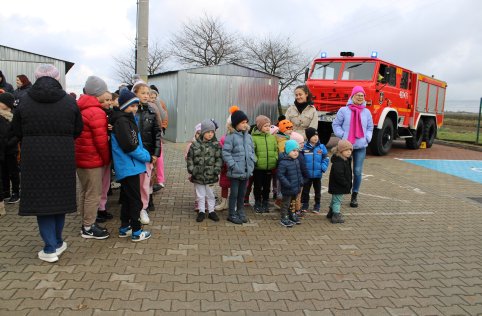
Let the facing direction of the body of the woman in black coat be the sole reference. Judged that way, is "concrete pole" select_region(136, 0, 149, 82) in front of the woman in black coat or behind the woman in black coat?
in front

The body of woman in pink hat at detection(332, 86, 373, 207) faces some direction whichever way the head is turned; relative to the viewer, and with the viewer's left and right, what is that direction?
facing the viewer

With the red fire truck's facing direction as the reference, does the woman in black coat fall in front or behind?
in front

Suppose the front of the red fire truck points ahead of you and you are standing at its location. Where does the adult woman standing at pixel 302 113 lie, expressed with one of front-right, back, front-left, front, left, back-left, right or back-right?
front-left

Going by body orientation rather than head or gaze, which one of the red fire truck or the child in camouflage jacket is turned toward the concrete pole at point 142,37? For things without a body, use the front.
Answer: the red fire truck

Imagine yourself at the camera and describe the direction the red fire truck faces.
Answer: facing the viewer and to the left of the viewer

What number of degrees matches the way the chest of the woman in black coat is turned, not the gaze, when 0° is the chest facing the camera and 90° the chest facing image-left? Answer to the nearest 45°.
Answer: approximately 180°

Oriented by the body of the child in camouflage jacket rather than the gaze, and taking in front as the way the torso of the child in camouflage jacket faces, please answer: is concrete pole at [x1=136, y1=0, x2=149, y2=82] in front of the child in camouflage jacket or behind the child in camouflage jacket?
behind

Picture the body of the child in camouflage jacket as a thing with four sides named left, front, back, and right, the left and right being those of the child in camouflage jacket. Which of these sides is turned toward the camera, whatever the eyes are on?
front

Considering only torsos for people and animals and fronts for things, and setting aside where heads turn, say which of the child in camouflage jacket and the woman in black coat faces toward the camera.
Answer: the child in camouflage jacket

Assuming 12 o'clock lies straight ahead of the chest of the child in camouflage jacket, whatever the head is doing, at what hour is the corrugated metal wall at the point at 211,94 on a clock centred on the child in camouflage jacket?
The corrugated metal wall is roughly at 6 o'clock from the child in camouflage jacket.

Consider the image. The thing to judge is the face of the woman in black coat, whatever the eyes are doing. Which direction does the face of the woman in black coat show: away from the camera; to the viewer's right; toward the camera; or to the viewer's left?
away from the camera

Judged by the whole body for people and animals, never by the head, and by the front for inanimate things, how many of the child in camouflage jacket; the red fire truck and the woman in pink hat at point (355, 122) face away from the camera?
0

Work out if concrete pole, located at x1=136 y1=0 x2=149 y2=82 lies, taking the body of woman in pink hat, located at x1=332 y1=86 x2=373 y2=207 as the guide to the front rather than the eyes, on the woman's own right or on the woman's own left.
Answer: on the woman's own right

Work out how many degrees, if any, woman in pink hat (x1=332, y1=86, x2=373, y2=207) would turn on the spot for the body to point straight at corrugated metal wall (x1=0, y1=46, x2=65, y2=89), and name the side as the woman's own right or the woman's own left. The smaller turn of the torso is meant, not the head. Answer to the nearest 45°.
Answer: approximately 135° to the woman's own right

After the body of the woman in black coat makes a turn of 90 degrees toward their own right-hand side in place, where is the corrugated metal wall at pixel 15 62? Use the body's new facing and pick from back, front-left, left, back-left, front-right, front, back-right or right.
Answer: left

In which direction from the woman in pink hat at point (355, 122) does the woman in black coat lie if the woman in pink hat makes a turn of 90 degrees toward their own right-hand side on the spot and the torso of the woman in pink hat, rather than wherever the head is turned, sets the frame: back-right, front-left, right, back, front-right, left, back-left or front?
front-left

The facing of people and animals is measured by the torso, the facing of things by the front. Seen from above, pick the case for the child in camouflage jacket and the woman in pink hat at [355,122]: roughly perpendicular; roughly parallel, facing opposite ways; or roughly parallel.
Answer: roughly parallel
